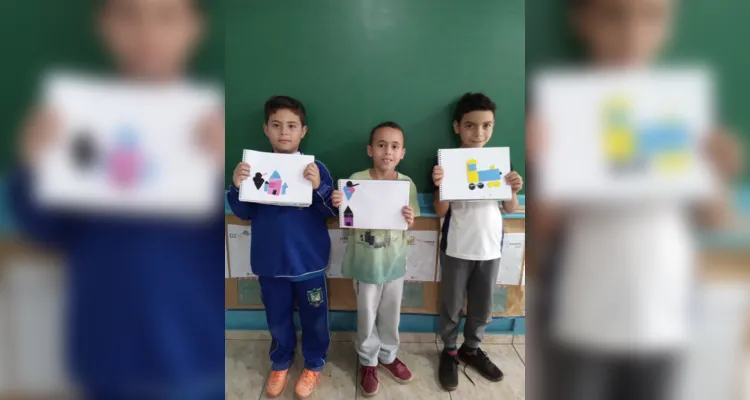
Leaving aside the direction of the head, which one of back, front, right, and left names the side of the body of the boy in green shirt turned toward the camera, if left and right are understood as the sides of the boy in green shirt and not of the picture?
front

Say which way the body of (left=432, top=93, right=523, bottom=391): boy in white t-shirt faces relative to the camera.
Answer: toward the camera

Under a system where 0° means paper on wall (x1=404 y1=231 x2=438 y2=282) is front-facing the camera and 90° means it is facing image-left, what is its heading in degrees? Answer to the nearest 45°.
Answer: approximately 0°

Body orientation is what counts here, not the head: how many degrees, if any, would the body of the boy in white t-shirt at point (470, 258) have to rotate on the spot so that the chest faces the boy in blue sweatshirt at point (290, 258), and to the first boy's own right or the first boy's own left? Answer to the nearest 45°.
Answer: approximately 90° to the first boy's own right

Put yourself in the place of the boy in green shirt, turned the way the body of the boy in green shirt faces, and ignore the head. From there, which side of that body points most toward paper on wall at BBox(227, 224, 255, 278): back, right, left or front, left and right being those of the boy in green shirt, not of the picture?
right

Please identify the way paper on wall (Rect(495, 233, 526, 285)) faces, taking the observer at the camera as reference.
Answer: facing the viewer

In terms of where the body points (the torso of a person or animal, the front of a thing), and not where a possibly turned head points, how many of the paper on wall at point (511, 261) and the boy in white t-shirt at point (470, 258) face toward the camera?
2

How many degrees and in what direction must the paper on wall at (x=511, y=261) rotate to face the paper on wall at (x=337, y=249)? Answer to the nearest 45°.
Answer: approximately 90° to its right
